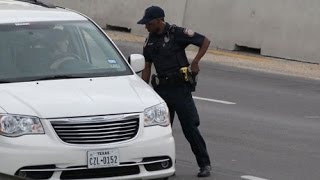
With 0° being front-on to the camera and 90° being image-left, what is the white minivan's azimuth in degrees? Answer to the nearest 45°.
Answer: approximately 315°

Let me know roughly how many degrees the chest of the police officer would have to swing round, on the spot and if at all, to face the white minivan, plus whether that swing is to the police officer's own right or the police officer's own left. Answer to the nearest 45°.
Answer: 0° — they already face it

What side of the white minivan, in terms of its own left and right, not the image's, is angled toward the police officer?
left

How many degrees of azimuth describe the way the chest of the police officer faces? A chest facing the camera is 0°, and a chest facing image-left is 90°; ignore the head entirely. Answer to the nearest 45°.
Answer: approximately 45°

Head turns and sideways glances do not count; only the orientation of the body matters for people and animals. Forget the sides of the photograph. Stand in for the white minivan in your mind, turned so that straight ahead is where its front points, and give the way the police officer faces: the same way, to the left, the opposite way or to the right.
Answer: to the right

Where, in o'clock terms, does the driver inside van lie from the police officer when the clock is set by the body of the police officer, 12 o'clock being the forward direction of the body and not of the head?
The driver inside van is roughly at 1 o'clock from the police officer.

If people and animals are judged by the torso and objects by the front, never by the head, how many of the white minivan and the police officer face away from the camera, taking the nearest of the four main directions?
0

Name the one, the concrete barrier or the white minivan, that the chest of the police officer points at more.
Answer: the white minivan

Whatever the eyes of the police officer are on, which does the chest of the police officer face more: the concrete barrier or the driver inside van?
the driver inside van

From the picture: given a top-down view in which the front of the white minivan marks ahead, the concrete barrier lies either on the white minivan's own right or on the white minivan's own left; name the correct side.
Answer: on the white minivan's own left
